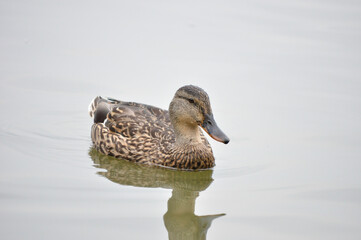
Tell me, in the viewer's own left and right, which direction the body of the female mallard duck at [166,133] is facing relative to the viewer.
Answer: facing the viewer and to the right of the viewer
